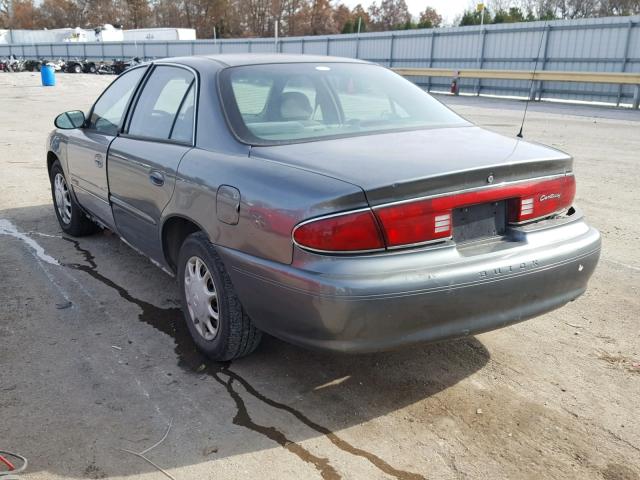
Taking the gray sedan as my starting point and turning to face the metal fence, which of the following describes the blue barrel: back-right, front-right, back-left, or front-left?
front-left

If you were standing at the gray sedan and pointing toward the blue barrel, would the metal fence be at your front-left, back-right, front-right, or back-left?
front-right

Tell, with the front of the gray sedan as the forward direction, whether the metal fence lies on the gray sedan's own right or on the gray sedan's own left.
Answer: on the gray sedan's own right

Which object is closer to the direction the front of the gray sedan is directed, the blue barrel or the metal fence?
the blue barrel

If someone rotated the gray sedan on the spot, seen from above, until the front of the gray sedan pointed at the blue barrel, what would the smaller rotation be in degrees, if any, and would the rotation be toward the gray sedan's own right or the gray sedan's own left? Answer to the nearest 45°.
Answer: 0° — it already faces it

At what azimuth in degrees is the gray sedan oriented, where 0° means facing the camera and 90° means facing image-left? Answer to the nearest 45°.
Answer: approximately 135°
